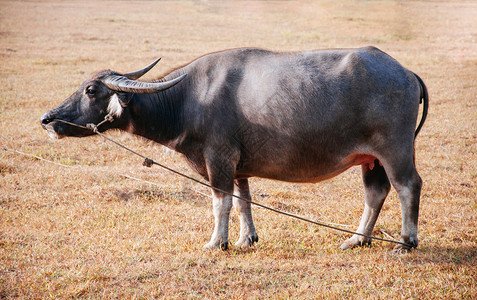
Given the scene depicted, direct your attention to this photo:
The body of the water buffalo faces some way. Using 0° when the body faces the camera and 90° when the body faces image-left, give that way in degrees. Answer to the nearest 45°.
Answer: approximately 90°
